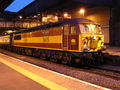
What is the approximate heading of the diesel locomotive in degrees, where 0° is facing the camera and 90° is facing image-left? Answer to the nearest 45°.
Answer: approximately 315°
